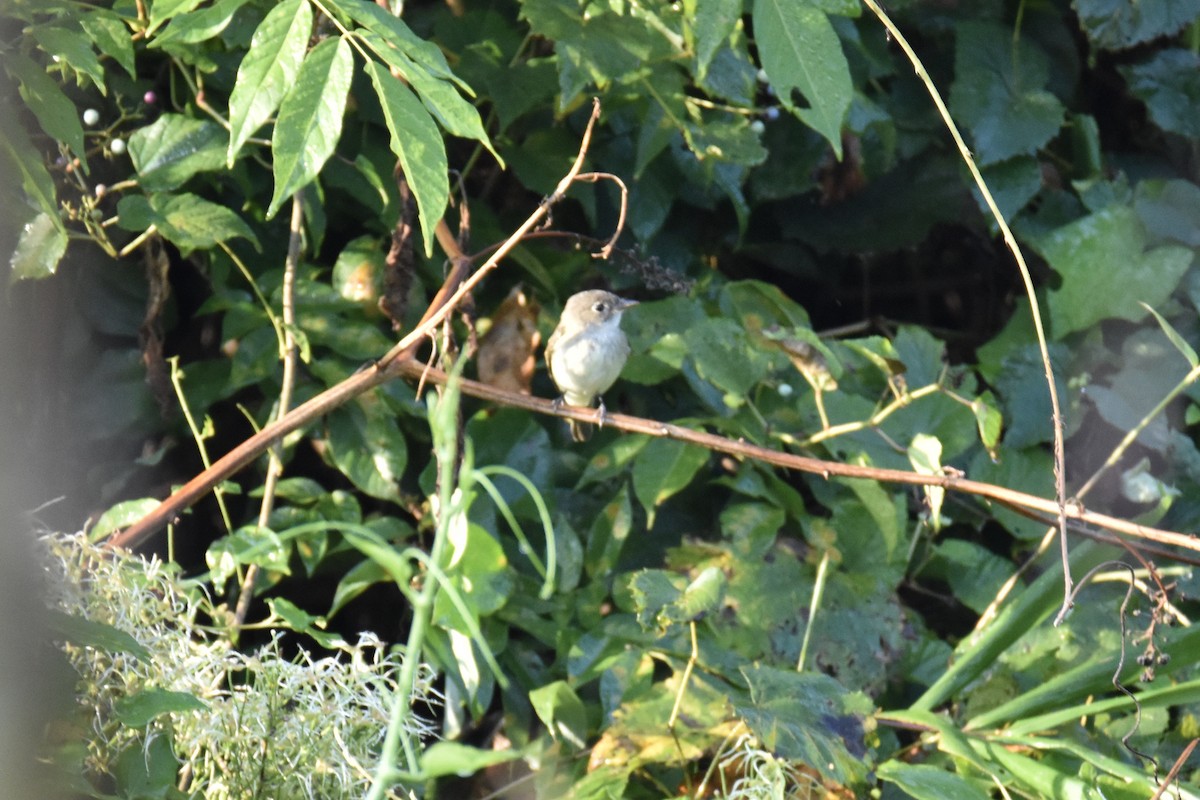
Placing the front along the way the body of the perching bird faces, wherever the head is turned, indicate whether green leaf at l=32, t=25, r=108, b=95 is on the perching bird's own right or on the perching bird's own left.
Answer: on the perching bird's own right

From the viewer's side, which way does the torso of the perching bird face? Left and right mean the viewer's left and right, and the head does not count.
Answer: facing the viewer and to the right of the viewer

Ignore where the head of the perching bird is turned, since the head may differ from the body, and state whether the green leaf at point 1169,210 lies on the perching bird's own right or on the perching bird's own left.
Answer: on the perching bird's own left

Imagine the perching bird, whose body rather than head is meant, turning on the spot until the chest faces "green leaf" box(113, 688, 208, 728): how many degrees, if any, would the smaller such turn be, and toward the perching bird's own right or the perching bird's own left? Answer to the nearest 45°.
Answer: approximately 45° to the perching bird's own right

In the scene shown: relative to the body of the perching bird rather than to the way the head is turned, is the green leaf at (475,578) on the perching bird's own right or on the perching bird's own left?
on the perching bird's own right

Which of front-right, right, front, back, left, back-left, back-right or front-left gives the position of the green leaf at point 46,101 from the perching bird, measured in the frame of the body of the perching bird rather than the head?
right

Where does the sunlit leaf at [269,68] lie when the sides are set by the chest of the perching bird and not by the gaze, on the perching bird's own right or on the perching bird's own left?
on the perching bird's own right

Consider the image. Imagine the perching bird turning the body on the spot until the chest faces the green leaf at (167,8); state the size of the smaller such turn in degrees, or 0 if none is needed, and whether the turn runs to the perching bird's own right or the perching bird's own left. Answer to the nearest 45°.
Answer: approximately 90° to the perching bird's own right

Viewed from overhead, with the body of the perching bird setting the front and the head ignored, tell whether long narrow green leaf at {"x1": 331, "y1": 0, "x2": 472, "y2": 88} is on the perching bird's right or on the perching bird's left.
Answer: on the perching bird's right
